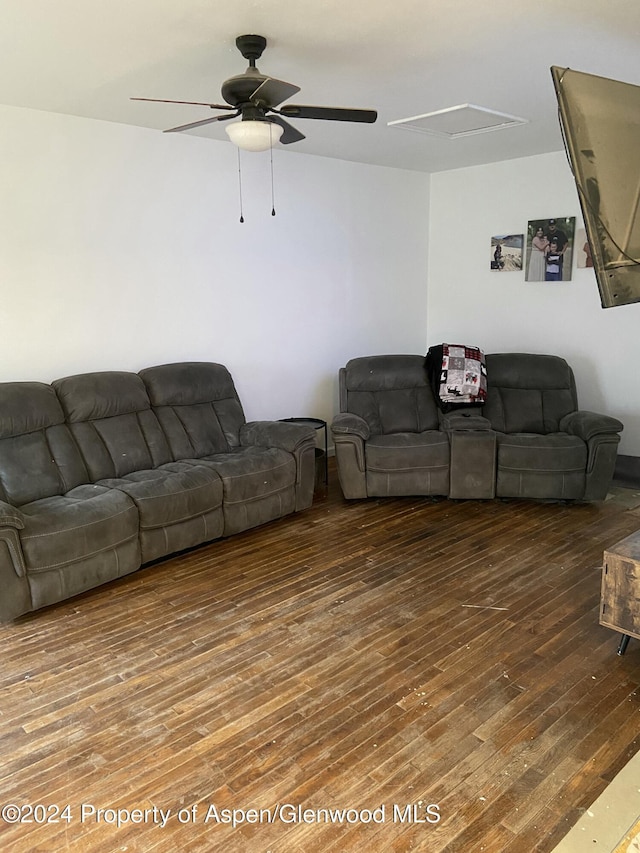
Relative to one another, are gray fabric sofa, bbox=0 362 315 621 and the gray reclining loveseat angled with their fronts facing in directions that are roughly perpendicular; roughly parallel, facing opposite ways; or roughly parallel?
roughly perpendicular

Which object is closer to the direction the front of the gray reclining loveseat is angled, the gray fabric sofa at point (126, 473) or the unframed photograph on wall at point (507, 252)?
the gray fabric sofa

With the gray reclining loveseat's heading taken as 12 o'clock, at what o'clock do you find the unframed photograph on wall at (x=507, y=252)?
The unframed photograph on wall is roughly at 6 o'clock from the gray reclining loveseat.

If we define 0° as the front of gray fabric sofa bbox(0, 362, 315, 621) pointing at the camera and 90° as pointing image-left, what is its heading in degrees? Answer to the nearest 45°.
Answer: approximately 315°

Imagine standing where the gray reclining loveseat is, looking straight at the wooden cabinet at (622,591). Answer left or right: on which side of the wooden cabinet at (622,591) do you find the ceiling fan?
right

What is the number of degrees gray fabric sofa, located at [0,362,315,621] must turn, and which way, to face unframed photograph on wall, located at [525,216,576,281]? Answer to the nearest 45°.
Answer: approximately 45° to its left

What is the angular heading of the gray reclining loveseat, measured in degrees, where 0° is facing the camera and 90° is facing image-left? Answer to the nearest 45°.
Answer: approximately 0°

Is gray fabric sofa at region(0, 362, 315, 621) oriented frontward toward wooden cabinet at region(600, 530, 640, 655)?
yes

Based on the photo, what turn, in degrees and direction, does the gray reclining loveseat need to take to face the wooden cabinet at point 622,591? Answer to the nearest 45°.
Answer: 0° — it already faces it
